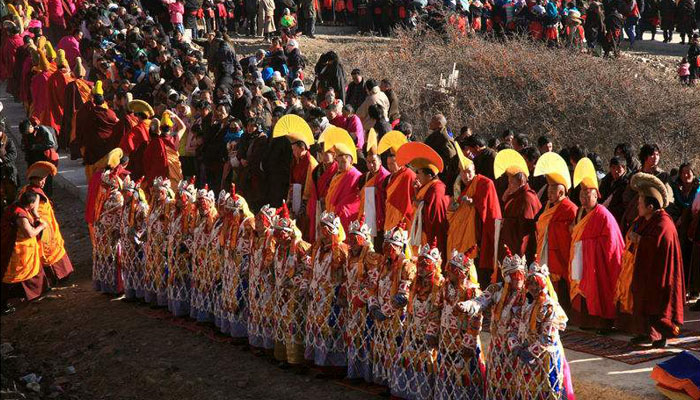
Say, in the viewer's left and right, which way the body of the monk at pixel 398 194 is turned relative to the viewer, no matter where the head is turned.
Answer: facing the viewer and to the left of the viewer

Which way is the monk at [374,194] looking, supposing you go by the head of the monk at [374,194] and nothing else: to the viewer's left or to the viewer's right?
to the viewer's left

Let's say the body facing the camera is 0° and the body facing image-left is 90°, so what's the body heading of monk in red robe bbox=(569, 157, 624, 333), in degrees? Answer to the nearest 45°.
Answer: approximately 45°

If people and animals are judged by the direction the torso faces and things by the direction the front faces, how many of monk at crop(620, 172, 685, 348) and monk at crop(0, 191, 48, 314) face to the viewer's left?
1

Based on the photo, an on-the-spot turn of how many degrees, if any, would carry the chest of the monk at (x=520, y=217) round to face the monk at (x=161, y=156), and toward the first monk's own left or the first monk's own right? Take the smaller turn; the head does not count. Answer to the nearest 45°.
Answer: approximately 90° to the first monk's own right

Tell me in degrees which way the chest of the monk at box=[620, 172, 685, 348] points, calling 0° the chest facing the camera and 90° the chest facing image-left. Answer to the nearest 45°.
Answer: approximately 90°

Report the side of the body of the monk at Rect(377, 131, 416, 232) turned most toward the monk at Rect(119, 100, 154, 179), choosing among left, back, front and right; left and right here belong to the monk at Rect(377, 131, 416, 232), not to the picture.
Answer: right

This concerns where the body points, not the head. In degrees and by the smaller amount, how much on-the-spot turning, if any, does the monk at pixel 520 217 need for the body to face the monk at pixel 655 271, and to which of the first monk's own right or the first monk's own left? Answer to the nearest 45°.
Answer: approximately 90° to the first monk's own left

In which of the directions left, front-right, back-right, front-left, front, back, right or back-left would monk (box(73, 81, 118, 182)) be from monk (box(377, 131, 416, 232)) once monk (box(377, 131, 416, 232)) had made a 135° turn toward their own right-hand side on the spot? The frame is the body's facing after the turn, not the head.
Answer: front-left

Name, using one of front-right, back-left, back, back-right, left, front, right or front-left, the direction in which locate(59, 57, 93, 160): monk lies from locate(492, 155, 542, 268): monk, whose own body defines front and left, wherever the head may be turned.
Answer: right

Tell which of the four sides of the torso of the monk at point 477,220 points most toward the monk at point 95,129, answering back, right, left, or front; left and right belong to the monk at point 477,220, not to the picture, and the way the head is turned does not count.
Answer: right

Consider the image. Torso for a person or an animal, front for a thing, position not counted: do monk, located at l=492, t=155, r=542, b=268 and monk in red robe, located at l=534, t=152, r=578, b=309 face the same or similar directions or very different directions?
same or similar directions

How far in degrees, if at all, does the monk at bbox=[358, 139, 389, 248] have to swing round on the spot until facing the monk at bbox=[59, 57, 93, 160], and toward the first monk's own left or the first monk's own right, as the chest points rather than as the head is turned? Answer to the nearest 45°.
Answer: approximately 90° to the first monk's own right

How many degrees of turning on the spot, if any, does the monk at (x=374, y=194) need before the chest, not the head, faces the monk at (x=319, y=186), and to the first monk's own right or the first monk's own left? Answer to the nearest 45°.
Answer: approximately 90° to the first monk's own right

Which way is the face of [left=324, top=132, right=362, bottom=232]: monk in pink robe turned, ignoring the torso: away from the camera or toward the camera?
toward the camera

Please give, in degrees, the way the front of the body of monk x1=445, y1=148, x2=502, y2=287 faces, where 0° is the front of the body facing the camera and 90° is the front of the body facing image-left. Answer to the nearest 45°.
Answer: approximately 45°

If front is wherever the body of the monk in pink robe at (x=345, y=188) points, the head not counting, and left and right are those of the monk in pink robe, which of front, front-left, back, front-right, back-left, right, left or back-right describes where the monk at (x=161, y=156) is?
right
